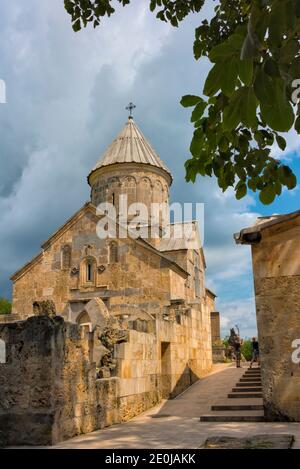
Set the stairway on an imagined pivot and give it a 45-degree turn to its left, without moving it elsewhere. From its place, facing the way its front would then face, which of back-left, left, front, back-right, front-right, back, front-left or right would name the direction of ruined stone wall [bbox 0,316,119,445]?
right

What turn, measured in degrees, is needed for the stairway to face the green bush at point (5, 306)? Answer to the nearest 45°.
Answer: approximately 135° to its right

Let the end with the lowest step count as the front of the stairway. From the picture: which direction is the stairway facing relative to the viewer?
toward the camera
